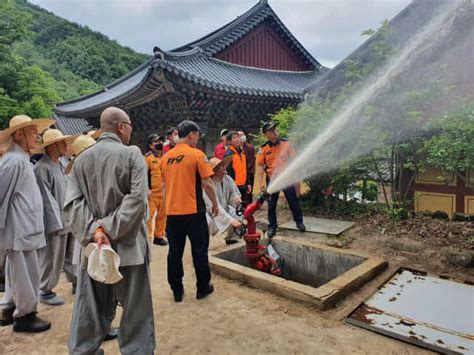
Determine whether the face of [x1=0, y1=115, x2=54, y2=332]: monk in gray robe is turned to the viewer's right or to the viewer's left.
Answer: to the viewer's right

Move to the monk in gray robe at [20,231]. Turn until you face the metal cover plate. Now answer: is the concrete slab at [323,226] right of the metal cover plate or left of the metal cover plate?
left

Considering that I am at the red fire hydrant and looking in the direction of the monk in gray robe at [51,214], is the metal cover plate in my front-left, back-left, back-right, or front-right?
back-left

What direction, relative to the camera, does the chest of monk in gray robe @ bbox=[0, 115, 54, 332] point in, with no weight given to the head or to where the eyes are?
to the viewer's right

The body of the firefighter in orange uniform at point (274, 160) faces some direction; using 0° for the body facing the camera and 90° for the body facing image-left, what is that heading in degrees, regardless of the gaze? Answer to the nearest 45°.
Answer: approximately 0°

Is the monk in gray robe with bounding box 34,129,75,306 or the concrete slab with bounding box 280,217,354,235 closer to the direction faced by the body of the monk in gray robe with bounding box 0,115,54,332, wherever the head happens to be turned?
the concrete slab

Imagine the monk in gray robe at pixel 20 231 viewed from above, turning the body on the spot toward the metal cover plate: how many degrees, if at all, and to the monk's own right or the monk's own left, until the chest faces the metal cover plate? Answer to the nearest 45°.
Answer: approximately 45° to the monk's own right
